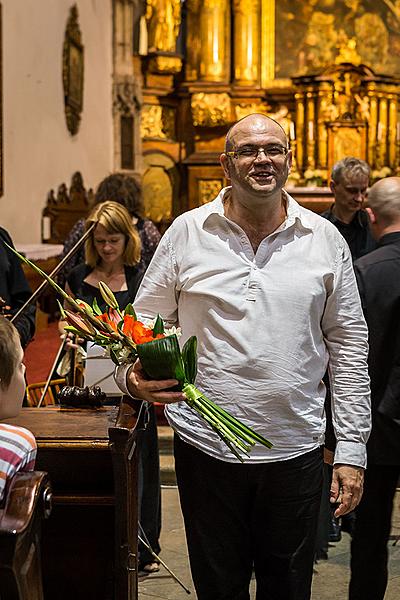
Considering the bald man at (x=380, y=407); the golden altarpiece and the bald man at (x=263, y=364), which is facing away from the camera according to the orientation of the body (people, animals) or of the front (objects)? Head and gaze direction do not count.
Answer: the bald man at (x=380, y=407)

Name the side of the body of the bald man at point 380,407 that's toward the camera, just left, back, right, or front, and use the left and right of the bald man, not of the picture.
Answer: back

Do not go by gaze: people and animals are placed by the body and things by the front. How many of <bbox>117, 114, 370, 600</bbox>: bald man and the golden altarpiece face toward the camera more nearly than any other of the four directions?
2

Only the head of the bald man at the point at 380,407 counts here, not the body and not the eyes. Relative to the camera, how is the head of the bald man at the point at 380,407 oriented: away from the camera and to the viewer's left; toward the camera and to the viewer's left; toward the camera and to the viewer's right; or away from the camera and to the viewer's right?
away from the camera and to the viewer's left

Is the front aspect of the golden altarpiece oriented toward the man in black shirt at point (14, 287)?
yes

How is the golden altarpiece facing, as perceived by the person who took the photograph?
facing the viewer

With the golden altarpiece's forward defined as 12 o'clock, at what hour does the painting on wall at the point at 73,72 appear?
The painting on wall is roughly at 1 o'clock from the golden altarpiece.

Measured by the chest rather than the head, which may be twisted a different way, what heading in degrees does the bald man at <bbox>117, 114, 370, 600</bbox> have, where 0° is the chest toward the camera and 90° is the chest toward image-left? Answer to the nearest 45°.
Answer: approximately 0°

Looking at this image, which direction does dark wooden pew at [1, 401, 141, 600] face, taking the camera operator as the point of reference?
facing away from the viewer

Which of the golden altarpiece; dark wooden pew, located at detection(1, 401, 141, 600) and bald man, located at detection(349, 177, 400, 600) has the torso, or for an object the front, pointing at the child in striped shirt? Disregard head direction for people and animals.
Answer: the golden altarpiece

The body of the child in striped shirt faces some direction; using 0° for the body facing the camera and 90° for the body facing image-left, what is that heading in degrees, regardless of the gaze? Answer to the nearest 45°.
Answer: approximately 225°

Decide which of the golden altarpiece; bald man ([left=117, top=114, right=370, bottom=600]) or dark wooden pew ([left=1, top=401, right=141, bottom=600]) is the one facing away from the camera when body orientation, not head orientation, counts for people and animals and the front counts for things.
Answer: the dark wooden pew

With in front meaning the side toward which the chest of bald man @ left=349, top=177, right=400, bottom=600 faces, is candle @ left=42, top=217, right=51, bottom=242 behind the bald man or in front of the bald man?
in front

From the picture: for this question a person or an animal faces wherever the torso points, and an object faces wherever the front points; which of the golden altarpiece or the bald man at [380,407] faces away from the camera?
the bald man

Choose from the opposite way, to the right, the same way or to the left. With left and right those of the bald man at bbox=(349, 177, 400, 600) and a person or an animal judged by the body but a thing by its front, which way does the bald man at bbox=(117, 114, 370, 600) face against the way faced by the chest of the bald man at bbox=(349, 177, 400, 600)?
the opposite way
